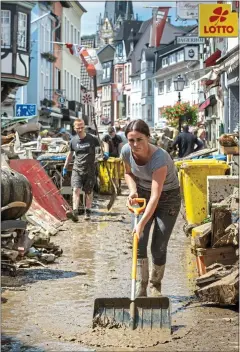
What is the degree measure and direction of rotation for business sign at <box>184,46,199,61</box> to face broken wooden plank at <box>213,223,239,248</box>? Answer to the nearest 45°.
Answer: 0° — it already faces it

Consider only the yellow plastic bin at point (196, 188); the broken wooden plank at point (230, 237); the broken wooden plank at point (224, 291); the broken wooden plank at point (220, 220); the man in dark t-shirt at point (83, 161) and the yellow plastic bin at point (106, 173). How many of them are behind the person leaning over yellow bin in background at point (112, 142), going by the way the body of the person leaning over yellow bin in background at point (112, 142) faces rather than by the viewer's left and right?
0

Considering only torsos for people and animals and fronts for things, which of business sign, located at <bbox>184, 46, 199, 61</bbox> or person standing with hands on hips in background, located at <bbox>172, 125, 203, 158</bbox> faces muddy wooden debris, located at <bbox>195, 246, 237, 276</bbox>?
the business sign

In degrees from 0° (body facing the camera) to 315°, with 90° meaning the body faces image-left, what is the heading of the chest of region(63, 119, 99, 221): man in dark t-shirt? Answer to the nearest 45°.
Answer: approximately 0°

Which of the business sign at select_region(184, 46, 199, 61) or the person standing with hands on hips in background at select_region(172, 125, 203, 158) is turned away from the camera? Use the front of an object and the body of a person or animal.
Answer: the person standing with hands on hips in background

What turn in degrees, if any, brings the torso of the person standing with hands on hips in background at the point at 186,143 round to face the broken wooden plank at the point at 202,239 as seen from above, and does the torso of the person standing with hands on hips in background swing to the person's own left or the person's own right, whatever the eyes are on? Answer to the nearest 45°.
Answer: approximately 180°

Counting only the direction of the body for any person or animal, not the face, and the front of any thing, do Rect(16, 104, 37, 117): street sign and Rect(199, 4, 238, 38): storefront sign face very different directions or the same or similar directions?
same or similar directions

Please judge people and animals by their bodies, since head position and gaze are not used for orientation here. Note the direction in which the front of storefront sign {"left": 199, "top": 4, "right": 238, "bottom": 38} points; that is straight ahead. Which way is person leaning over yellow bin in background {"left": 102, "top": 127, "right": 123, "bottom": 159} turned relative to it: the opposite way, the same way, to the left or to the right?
the same way

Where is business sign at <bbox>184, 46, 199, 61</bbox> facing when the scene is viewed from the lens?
facing the viewer

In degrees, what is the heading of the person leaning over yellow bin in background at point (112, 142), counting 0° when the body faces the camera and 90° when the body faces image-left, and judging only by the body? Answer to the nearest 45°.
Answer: approximately 0°

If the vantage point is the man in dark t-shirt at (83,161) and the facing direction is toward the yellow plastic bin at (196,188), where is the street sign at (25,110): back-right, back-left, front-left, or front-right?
back-left

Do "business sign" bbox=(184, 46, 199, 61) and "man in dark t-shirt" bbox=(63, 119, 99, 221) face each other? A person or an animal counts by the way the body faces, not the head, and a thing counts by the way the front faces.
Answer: no

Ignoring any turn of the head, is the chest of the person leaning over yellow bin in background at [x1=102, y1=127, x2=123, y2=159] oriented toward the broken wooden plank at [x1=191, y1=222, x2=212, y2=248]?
yes

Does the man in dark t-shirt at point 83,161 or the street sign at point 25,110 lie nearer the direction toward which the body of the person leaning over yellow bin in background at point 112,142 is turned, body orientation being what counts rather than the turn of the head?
the man in dark t-shirt

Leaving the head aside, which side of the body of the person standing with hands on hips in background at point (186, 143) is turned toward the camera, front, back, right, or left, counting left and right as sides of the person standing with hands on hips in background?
back
